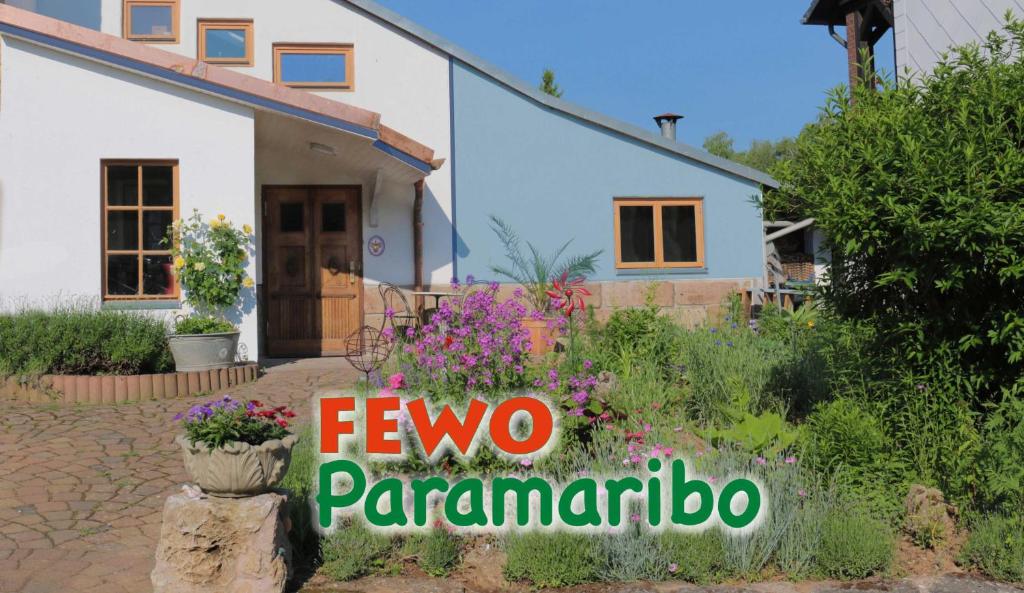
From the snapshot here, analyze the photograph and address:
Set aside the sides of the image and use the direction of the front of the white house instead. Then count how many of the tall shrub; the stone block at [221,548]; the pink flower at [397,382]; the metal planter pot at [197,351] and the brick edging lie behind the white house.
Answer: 0

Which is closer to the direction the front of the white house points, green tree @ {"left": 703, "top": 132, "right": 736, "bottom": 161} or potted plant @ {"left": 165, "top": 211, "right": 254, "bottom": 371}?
the potted plant

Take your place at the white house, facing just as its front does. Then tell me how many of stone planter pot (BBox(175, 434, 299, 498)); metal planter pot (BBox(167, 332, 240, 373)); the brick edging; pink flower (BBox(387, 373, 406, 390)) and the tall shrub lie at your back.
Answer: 0

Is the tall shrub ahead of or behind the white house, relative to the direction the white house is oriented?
ahead

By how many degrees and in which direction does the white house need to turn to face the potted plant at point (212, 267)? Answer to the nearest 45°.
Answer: approximately 45° to its right

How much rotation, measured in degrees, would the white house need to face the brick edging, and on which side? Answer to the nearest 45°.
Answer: approximately 45° to its right

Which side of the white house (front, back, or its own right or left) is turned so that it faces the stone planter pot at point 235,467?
front

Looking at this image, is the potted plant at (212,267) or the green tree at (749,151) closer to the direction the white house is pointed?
the potted plant

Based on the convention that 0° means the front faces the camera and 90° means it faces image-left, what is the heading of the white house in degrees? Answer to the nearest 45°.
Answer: approximately 0°

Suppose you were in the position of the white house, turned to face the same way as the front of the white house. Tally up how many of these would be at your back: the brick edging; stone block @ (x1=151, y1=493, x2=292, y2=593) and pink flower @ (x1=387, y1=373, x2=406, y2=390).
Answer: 0

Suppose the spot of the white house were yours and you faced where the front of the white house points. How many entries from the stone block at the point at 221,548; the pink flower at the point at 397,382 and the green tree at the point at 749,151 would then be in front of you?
2

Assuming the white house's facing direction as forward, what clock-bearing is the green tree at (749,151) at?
The green tree is roughly at 7 o'clock from the white house.

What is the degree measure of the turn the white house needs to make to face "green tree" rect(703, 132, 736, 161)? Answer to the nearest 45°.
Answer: approximately 135° to its left

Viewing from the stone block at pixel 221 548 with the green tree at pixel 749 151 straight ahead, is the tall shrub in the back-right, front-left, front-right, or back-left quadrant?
front-right

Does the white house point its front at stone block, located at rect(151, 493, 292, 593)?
yes

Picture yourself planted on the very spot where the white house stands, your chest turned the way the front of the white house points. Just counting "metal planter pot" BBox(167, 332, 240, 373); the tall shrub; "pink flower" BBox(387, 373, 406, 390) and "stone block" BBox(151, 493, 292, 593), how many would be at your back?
0

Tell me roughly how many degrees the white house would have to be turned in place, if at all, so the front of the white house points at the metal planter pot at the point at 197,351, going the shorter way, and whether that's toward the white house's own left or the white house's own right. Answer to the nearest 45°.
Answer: approximately 45° to the white house's own right

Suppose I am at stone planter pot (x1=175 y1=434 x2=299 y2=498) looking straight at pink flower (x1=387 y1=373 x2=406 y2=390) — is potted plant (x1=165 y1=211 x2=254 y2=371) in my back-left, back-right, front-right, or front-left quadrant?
front-left

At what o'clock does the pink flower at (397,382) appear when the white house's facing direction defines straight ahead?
The pink flower is roughly at 12 o'clock from the white house.
